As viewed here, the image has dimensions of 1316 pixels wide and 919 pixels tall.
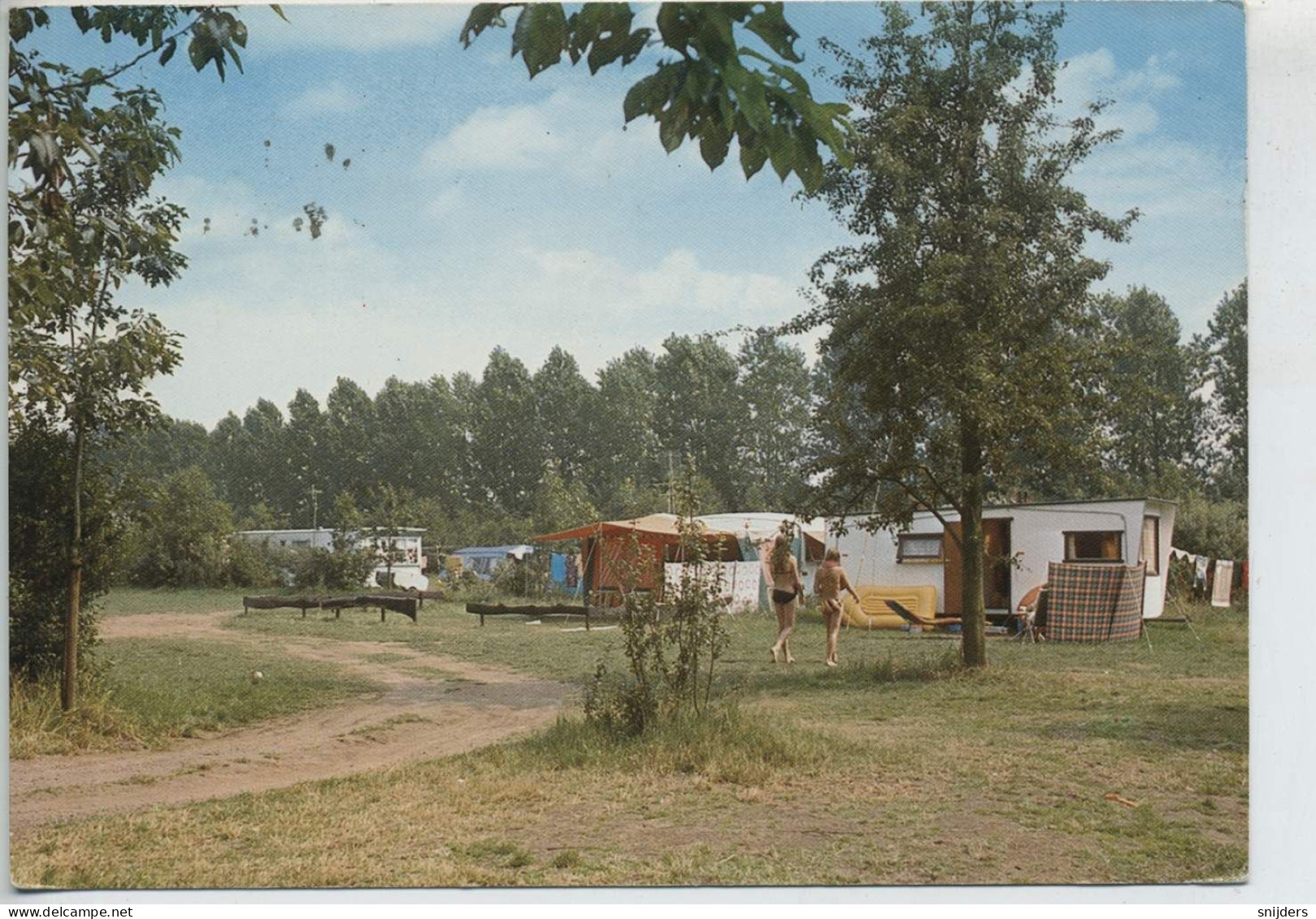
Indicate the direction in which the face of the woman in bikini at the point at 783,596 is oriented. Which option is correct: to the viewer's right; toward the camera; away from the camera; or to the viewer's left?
away from the camera

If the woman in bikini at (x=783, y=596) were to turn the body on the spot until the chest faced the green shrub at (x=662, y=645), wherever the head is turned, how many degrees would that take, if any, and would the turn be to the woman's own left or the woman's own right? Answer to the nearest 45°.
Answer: approximately 135° to the woman's own left

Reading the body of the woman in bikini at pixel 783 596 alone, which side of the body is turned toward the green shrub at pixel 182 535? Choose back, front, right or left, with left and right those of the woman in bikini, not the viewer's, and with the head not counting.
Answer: left

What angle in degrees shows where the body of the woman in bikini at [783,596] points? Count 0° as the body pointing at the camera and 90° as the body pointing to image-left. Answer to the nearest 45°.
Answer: approximately 180°

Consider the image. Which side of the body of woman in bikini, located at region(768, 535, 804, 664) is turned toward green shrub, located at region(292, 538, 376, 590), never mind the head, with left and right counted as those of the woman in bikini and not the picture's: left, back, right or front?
left

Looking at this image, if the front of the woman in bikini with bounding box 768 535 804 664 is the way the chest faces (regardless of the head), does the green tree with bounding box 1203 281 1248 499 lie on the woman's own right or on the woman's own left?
on the woman's own right

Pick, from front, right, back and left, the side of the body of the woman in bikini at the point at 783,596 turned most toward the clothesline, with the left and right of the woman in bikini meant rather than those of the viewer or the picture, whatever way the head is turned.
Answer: right

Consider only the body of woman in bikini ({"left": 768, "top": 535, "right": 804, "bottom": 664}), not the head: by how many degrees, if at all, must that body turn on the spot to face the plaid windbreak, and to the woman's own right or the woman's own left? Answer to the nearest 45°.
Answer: approximately 45° to the woman's own right

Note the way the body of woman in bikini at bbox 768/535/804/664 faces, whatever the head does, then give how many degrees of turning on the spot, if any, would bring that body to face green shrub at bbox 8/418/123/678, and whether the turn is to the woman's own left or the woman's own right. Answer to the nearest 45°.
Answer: approximately 90° to the woman's own left
